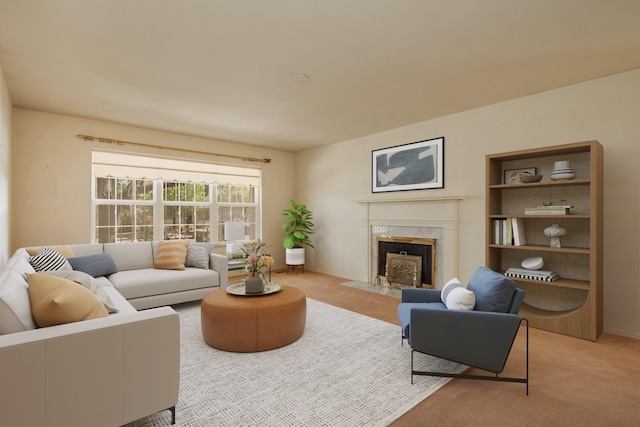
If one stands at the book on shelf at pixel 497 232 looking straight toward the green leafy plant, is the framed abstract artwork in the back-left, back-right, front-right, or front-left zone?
front-right

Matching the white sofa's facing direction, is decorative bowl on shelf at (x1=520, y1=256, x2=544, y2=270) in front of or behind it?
in front

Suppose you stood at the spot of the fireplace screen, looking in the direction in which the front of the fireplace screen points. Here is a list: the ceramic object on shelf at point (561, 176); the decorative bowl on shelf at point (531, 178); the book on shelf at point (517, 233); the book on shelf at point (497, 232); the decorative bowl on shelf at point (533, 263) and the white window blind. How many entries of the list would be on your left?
5

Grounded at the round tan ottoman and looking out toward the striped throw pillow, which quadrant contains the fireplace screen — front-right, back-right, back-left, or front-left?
back-right

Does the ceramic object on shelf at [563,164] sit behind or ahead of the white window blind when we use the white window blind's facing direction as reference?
ahead

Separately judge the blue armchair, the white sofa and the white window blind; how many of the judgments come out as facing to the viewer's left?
1

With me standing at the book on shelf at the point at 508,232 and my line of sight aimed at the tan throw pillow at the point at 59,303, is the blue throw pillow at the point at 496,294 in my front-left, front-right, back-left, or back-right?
front-left

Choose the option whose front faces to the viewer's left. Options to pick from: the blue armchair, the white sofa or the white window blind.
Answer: the blue armchair

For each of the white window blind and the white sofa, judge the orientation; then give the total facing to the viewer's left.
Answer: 0

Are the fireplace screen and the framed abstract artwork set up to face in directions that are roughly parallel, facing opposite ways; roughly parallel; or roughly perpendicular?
roughly parallel

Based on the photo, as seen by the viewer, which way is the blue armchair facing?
to the viewer's left

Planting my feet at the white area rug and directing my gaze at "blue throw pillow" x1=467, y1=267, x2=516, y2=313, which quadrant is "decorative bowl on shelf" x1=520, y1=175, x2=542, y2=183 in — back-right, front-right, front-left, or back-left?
front-left

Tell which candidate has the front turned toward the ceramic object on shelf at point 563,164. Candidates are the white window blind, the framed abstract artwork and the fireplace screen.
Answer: the white window blind

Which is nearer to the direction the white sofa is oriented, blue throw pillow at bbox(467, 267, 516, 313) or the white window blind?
the blue throw pillow

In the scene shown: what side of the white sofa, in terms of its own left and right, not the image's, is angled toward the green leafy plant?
left
